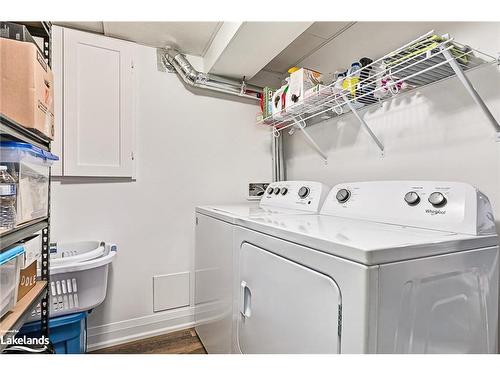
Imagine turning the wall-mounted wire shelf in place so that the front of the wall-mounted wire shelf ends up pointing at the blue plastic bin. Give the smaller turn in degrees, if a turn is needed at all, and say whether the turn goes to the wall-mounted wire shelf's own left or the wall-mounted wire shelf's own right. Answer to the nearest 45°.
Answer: approximately 45° to the wall-mounted wire shelf's own right

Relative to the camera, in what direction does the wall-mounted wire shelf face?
facing the viewer and to the left of the viewer

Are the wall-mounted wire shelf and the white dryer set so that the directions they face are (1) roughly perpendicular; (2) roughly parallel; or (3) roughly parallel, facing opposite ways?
roughly parallel

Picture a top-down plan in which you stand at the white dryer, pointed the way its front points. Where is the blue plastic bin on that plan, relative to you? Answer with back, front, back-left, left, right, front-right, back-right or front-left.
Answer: front-right

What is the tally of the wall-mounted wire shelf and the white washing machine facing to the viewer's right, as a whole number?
0

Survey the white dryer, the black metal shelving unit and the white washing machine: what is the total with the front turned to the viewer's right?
1

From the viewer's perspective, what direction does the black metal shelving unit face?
to the viewer's right

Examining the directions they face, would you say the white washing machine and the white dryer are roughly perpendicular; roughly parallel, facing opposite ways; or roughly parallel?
roughly parallel

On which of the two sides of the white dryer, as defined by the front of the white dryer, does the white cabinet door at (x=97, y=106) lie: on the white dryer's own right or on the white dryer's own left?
on the white dryer's own right
